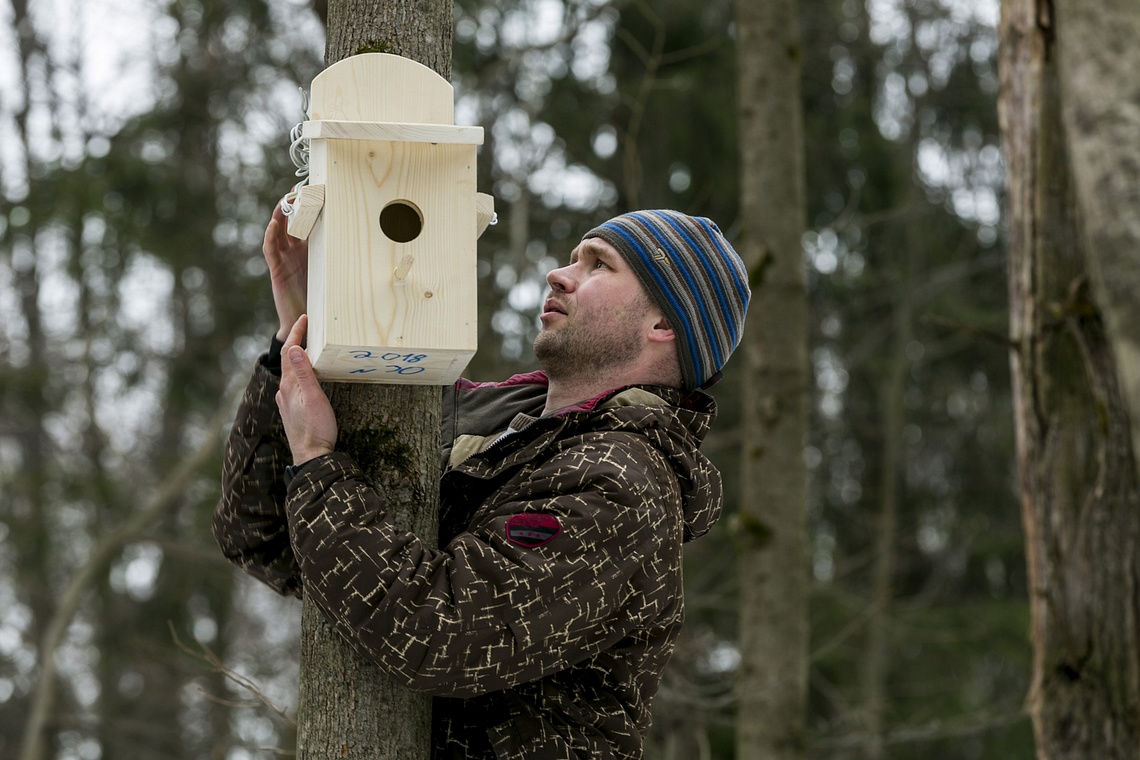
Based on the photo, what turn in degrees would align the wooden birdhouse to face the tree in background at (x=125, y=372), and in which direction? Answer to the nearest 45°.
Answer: approximately 180°

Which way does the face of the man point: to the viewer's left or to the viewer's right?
to the viewer's left

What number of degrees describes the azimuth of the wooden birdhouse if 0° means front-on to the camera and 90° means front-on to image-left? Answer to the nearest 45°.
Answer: approximately 0°

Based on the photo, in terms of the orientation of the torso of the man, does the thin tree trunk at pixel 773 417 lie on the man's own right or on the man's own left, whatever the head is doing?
on the man's own right

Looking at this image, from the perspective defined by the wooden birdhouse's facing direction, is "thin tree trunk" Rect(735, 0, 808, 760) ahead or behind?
behind

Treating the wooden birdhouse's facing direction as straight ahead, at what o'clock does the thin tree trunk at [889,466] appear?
The thin tree trunk is roughly at 7 o'clock from the wooden birdhouse.

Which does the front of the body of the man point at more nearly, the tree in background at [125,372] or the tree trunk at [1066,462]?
the tree in background

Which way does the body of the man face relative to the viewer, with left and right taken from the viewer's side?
facing to the left of the viewer

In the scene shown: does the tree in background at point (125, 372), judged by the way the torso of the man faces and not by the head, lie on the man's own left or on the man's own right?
on the man's own right

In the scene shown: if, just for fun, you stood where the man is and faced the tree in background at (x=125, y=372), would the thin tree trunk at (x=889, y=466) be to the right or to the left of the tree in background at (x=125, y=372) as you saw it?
right

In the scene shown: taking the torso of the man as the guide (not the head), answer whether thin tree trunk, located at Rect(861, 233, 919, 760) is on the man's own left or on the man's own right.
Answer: on the man's own right
